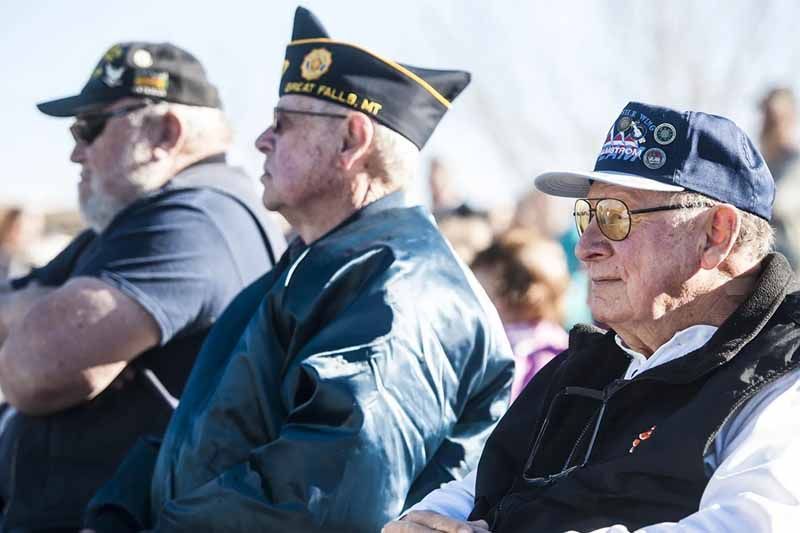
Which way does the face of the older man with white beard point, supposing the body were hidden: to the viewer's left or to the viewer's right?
to the viewer's left

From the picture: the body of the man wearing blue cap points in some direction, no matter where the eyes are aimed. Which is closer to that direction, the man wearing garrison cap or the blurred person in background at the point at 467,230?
the man wearing garrison cap

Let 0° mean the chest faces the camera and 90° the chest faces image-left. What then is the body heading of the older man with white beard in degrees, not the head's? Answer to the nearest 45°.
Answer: approximately 90°

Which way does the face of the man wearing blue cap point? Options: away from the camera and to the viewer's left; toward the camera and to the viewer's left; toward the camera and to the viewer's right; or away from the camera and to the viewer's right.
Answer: toward the camera and to the viewer's left

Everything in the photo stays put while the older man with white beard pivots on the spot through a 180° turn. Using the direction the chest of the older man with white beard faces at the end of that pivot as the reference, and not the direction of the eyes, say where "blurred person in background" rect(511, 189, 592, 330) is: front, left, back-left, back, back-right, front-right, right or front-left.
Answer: front-left

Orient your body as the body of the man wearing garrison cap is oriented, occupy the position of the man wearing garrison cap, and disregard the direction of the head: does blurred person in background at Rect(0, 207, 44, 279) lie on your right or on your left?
on your right

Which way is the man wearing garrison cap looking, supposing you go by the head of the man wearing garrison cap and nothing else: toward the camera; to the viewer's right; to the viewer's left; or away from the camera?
to the viewer's left

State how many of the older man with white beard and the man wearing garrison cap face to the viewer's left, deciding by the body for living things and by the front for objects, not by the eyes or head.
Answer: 2

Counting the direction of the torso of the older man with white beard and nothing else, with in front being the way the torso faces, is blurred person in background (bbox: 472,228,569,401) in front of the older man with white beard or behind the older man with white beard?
behind

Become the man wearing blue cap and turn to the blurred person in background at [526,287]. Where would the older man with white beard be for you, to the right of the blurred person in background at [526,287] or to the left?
left

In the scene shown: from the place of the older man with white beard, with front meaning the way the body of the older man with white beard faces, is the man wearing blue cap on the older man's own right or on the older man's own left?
on the older man's own left

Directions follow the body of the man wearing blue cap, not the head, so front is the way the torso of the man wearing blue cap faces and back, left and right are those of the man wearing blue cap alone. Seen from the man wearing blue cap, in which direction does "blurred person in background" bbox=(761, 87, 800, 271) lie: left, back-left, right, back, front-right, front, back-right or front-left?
back-right

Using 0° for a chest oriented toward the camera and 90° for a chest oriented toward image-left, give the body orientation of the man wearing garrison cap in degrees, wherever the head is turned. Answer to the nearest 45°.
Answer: approximately 90°

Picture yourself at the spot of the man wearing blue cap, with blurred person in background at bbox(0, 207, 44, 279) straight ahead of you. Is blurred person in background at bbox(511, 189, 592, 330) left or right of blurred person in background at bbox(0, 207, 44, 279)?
right
